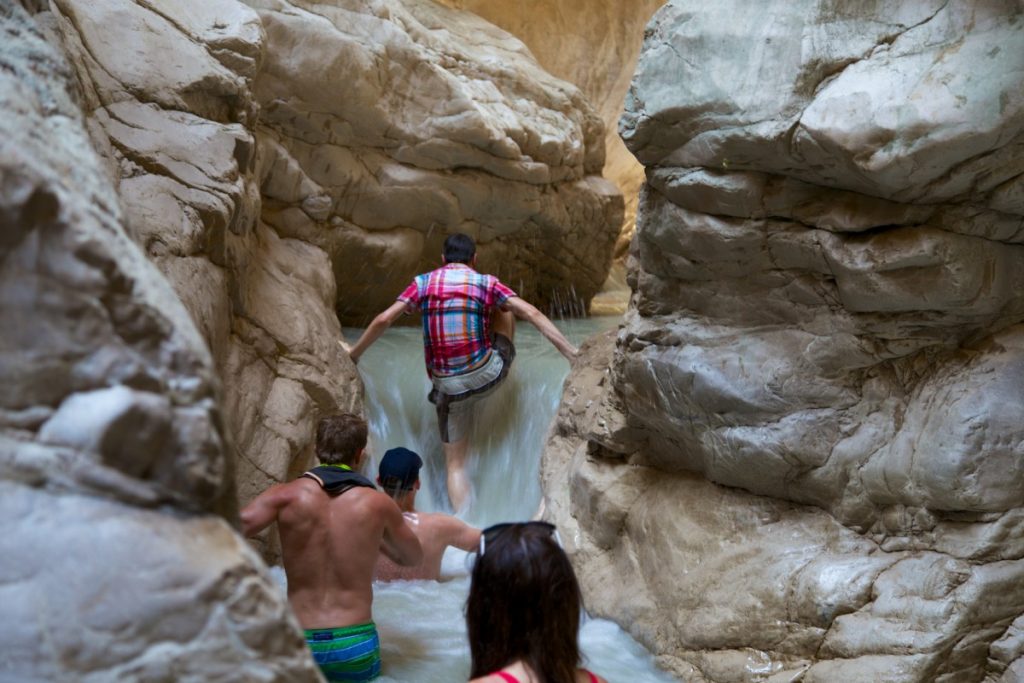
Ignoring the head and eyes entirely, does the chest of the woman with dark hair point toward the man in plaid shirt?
yes

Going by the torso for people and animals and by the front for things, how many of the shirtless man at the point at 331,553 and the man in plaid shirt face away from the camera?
2

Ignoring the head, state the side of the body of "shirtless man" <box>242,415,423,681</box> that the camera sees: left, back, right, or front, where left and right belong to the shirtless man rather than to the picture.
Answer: back

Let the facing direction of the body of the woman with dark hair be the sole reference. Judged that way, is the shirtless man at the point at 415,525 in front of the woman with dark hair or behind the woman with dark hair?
in front

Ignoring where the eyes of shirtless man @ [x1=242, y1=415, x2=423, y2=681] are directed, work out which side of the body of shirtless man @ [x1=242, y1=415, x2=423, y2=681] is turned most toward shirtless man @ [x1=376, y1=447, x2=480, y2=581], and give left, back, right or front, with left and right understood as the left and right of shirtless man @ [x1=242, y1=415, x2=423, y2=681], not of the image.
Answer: front

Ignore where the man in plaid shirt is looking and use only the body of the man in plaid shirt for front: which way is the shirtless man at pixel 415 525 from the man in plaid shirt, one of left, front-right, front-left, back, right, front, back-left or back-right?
back

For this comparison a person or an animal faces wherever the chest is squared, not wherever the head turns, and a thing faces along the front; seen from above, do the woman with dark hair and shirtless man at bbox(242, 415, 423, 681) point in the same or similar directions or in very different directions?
same or similar directions

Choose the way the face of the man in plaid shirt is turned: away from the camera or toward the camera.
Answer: away from the camera

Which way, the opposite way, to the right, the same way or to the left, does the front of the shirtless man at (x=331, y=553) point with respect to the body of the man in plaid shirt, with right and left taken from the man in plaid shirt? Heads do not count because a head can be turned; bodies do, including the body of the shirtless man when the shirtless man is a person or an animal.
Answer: the same way

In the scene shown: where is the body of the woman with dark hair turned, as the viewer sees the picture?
away from the camera

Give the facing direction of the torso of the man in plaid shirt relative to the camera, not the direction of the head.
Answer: away from the camera

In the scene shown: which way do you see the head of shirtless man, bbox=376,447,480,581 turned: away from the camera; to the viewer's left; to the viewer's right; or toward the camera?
away from the camera

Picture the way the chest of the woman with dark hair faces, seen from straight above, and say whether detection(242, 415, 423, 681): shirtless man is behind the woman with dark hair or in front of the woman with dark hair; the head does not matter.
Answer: in front

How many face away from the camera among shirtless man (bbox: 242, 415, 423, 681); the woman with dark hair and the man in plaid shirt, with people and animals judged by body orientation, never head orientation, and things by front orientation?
3

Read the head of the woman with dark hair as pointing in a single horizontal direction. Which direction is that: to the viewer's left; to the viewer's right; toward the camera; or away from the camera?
away from the camera

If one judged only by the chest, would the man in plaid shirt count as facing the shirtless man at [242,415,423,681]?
no

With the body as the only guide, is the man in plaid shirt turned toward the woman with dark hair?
no

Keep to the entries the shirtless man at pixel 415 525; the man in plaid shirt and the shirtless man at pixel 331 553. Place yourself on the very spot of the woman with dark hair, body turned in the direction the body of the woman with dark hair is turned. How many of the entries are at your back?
0

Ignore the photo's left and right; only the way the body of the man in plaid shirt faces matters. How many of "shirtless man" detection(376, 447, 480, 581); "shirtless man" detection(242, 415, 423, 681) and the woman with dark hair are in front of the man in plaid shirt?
0
